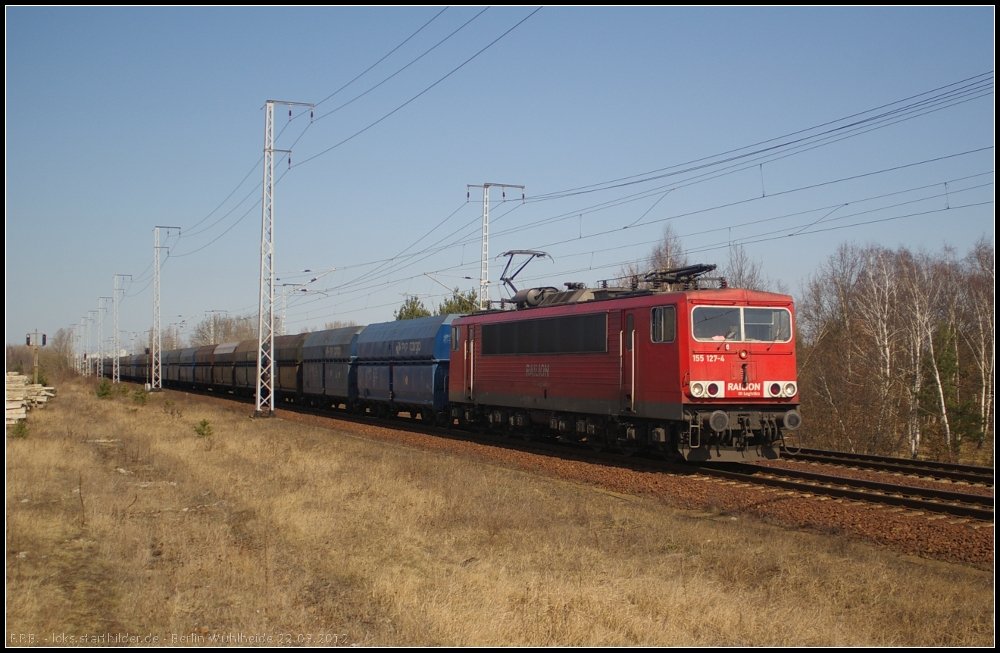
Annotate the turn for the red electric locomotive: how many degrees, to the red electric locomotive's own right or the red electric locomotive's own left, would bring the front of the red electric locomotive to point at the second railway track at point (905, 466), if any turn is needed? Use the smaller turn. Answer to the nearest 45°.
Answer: approximately 45° to the red electric locomotive's own left

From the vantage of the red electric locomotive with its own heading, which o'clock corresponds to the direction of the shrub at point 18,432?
The shrub is roughly at 5 o'clock from the red electric locomotive.

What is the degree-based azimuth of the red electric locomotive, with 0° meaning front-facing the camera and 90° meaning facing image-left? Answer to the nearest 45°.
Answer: approximately 315°
